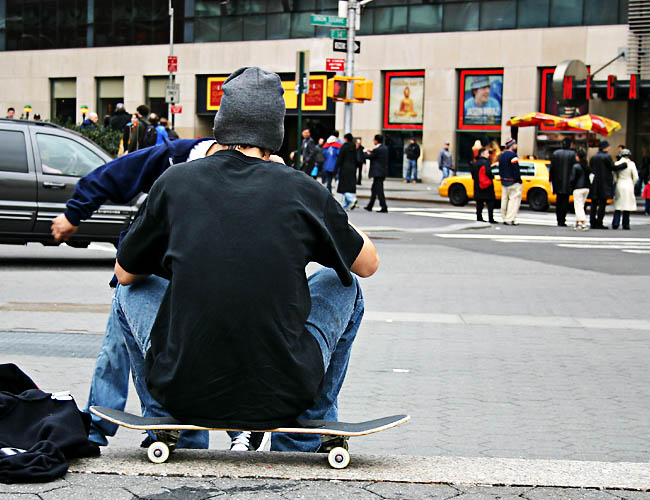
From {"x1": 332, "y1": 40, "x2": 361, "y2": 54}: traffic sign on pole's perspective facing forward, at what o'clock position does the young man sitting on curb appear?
The young man sitting on curb is roughly at 12 o'clock from the traffic sign on pole.

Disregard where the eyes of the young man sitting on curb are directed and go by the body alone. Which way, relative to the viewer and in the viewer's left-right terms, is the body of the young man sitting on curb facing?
facing away from the viewer

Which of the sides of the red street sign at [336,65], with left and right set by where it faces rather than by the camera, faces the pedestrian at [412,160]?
back

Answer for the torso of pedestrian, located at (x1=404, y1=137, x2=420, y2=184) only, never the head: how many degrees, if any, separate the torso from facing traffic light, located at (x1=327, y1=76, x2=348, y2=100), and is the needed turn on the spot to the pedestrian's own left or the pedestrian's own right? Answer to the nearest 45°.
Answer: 0° — they already face it

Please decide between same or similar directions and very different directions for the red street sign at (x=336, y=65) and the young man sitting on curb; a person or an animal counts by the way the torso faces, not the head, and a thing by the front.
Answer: very different directions

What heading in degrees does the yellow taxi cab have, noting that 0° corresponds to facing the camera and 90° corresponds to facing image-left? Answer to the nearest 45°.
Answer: approximately 90°

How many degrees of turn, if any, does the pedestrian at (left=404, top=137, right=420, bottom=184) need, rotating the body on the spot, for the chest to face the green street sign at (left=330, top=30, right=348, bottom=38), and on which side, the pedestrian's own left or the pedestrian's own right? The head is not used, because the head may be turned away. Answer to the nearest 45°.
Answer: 0° — they already face it
